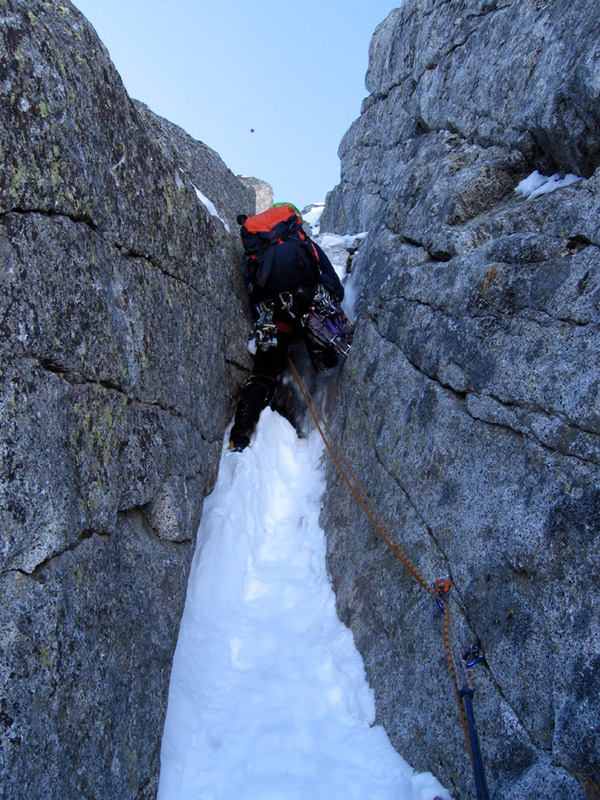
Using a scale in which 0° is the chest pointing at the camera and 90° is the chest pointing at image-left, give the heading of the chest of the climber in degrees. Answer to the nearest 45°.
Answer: approximately 180°

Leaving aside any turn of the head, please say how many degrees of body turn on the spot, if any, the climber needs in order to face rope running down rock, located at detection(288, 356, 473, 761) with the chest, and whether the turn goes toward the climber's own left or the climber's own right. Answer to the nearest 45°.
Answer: approximately 135° to the climber's own right
